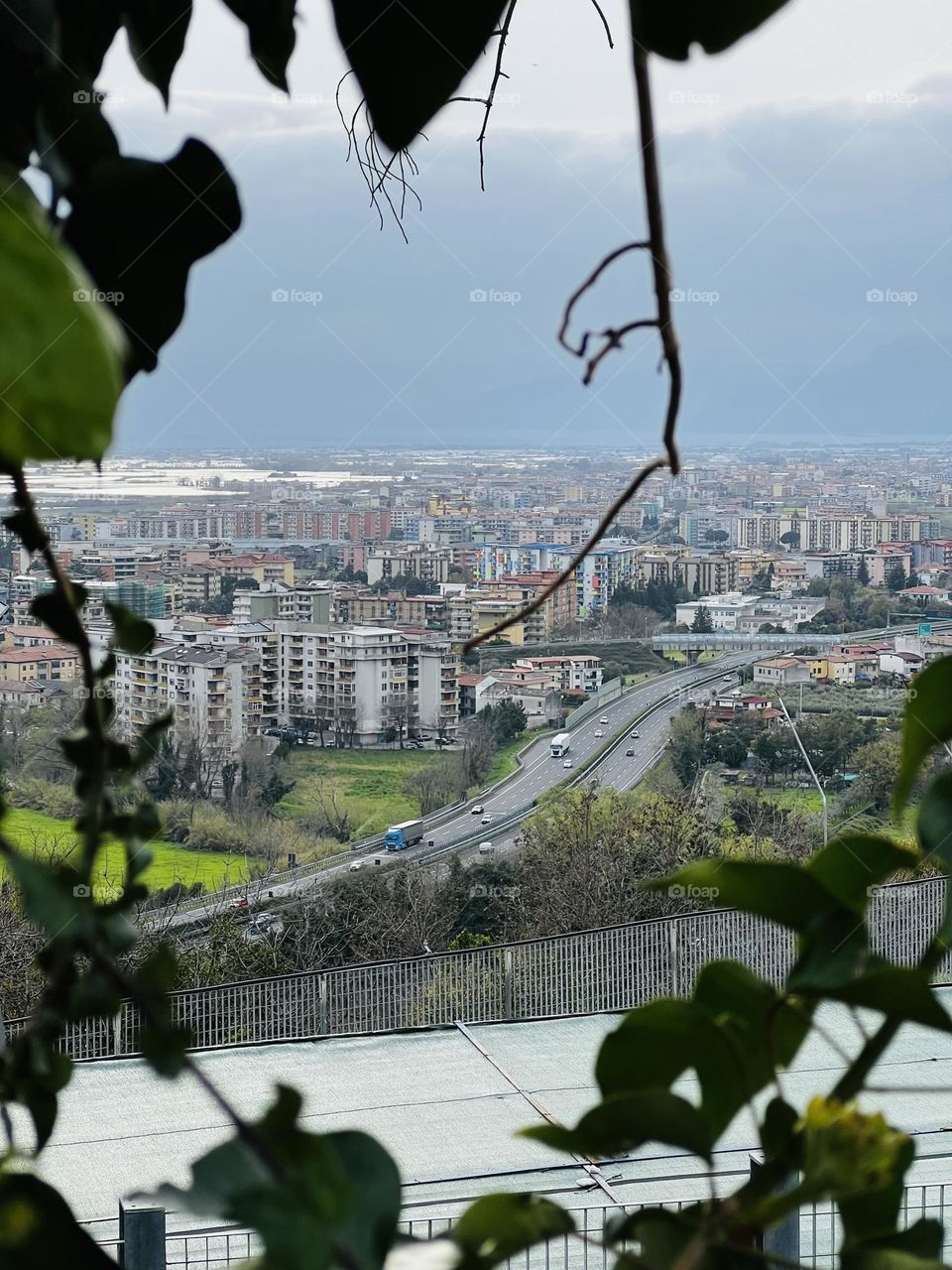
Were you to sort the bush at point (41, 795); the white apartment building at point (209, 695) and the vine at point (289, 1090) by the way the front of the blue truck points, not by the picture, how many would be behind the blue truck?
0

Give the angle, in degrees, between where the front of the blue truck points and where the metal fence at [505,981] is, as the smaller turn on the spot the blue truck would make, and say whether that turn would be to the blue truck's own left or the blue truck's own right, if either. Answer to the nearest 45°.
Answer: approximately 45° to the blue truck's own left

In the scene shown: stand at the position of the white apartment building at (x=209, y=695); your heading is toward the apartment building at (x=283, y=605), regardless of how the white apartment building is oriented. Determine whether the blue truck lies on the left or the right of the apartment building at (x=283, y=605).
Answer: right

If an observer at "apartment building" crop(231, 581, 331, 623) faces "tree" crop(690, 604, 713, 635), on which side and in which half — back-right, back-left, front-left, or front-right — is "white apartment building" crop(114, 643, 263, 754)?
back-right

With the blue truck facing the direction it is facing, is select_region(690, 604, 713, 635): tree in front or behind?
behind

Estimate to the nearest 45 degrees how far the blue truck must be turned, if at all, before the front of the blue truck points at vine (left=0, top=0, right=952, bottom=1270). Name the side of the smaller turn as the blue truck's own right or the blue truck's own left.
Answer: approximately 45° to the blue truck's own left

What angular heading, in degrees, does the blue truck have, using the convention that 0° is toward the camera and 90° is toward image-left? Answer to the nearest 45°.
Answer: approximately 45°
